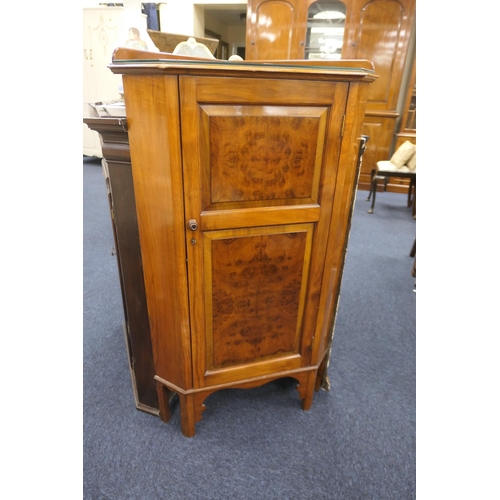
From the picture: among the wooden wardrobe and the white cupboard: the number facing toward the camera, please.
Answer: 2

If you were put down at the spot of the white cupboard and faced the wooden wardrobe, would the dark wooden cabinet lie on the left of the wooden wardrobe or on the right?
right

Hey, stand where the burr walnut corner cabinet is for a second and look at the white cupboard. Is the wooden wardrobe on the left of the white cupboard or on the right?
right

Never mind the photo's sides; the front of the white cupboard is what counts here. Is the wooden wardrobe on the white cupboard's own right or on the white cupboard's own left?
on the white cupboard's own left

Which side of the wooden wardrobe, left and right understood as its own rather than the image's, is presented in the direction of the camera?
front

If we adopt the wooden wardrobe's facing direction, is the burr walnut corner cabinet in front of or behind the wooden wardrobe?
in front

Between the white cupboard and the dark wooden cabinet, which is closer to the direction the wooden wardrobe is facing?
the dark wooden cabinet

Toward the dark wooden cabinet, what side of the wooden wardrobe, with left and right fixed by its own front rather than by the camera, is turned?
front

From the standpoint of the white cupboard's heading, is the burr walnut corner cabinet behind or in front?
in front

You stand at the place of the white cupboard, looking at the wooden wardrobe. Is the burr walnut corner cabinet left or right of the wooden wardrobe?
right

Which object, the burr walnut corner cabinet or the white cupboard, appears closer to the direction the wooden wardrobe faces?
the burr walnut corner cabinet

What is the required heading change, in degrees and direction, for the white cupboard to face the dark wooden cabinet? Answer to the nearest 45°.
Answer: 0° — it already faces it
